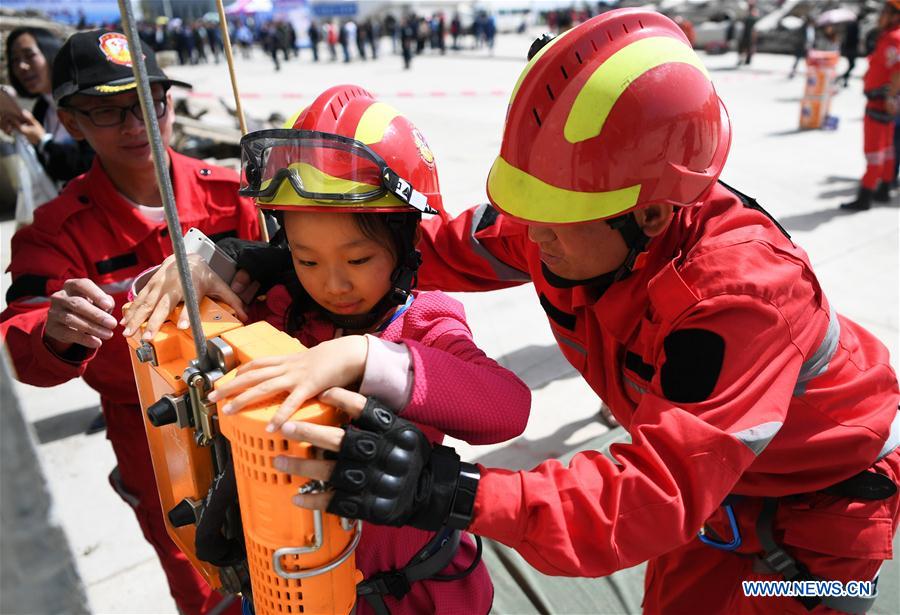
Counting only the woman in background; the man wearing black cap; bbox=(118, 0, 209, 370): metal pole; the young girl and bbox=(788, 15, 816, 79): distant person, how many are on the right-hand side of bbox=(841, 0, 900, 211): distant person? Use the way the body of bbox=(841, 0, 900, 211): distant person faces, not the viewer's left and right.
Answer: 1

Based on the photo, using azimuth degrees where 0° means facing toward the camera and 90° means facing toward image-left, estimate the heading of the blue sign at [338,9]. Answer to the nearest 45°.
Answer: approximately 0°

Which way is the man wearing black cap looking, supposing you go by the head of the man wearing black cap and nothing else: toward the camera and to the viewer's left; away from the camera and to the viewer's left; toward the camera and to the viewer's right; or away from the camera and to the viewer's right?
toward the camera and to the viewer's right

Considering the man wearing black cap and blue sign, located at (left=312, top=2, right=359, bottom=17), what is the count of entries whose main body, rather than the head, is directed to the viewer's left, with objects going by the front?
0

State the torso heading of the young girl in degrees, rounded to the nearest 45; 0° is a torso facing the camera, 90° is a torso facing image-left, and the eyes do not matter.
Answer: approximately 45°

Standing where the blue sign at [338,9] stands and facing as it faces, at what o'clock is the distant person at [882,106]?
The distant person is roughly at 12 o'clock from the blue sign.

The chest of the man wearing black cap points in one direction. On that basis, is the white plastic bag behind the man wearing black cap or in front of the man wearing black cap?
behind

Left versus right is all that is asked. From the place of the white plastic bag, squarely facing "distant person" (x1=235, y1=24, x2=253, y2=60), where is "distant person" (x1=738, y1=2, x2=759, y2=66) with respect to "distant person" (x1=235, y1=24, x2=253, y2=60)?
right

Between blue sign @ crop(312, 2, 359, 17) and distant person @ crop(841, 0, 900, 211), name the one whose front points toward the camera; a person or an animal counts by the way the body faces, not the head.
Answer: the blue sign

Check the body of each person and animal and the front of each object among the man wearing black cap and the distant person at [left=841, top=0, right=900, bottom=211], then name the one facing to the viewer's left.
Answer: the distant person

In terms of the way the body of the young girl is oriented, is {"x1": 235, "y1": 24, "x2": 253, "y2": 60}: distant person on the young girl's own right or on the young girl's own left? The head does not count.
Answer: on the young girl's own right

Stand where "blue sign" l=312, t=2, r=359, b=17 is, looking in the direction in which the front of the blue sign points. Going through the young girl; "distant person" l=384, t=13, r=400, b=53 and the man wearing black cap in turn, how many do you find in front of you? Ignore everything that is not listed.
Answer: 3

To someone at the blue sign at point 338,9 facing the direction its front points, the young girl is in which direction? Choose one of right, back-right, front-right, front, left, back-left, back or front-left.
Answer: front

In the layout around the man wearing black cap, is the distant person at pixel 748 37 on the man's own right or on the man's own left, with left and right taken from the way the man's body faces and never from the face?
on the man's own left

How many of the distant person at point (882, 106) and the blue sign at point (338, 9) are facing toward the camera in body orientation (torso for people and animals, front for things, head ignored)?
1
